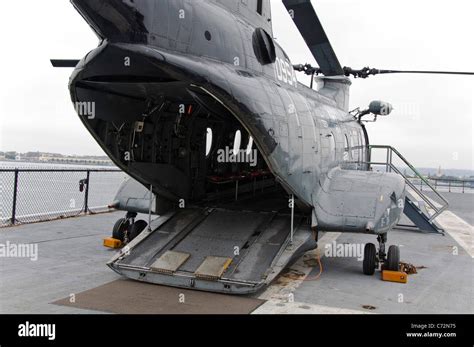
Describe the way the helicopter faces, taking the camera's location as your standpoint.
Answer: facing away from the viewer and to the right of the viewer

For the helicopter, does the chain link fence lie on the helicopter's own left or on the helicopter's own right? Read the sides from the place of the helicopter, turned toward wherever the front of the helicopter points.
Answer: on the helicopter's own left
